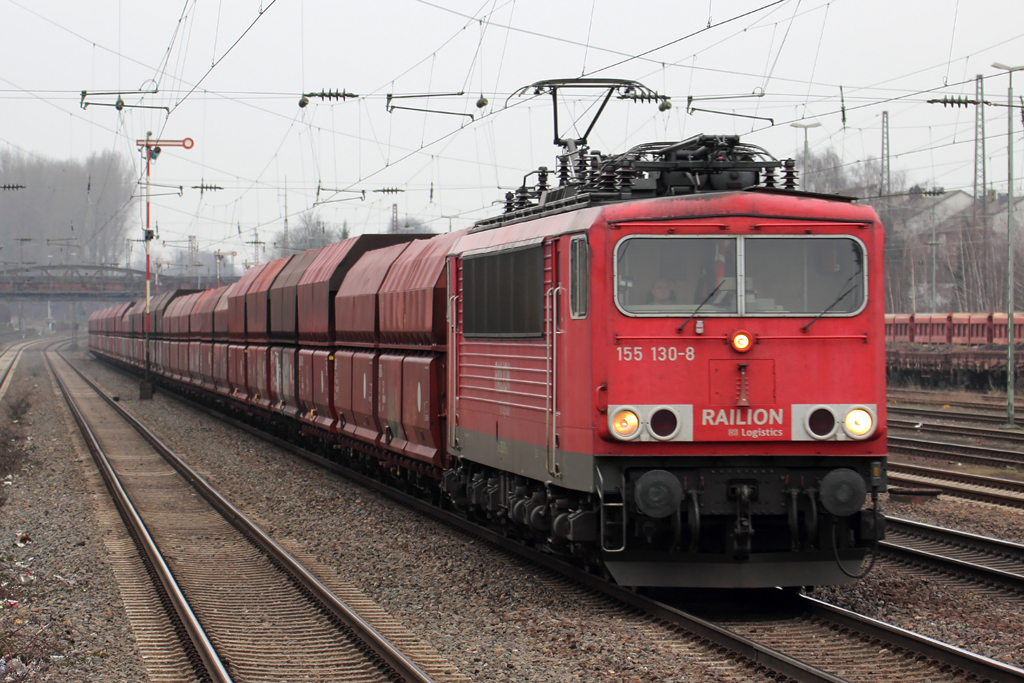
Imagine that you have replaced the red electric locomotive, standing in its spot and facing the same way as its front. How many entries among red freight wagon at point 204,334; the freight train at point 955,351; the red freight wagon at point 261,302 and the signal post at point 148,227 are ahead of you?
0

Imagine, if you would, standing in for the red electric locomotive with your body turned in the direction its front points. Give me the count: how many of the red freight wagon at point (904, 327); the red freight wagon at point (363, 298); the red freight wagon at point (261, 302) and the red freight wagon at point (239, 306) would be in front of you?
0

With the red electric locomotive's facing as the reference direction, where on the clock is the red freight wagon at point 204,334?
The red freight wagon is roughly at 5 o'clock from the red electric locomotive.

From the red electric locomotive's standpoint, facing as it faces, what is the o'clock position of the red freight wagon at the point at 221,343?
The red freight wagon is roughly at 5 o'clock from the red electric locomotive.

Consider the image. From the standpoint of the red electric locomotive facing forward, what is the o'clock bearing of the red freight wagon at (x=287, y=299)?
The red freight wagon is roughly at 5 o'clock from the red electric locomotive.

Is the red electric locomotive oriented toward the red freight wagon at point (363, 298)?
no

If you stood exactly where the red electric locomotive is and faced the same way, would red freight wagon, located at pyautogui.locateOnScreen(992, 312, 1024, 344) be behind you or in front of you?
behind

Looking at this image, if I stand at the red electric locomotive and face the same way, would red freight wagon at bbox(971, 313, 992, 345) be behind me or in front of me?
behind

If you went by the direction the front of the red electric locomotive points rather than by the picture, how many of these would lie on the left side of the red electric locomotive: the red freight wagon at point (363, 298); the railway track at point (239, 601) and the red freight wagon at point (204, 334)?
0

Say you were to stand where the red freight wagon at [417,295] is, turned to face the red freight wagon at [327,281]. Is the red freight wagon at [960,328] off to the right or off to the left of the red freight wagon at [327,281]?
right

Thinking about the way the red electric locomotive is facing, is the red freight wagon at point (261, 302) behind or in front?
behind

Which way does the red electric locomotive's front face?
toward the camera

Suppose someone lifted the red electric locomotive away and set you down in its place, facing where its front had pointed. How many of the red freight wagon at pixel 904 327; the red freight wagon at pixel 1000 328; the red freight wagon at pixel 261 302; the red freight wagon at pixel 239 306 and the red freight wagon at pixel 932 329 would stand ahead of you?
0

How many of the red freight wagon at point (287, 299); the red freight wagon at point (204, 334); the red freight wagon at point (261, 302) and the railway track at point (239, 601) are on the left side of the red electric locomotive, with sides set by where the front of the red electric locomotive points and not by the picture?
0

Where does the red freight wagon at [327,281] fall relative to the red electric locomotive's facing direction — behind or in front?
behind

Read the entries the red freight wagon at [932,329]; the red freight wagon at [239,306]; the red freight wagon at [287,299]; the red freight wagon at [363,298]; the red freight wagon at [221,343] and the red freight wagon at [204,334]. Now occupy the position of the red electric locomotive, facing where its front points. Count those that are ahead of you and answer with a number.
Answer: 0

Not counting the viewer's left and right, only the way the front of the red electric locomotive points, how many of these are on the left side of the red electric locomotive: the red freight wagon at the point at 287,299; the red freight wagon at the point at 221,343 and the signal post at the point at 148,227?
0
